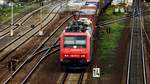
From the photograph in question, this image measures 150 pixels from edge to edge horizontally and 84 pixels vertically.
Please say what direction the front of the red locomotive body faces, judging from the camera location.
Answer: facing the viewer

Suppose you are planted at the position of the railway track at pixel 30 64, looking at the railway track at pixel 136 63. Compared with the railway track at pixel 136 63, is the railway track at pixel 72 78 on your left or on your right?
right
